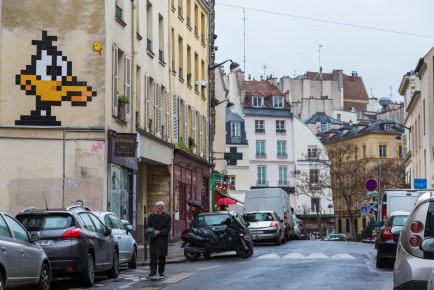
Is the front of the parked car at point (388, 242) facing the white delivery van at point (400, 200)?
yes

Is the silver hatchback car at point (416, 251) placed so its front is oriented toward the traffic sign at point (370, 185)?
yes

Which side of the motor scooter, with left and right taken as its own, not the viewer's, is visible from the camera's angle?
right

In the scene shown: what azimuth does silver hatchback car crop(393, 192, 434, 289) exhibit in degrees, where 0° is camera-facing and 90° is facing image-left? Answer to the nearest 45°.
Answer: approximately 180°

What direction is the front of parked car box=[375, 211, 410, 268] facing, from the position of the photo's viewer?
facing away from the viewer

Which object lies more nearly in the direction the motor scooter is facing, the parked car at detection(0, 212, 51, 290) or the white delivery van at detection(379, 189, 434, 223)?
the white delivery van

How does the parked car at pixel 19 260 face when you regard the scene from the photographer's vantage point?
facing away from the viewer and to the right of the viewer

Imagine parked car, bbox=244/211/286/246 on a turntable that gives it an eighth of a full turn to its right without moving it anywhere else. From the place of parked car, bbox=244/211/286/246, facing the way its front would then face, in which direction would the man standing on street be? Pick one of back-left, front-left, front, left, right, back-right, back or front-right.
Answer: back-right

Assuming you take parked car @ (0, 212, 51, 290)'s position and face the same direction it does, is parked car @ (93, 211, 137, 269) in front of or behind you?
in front

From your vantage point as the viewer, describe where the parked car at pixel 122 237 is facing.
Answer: facing away from the viewer and to the right of the viewer

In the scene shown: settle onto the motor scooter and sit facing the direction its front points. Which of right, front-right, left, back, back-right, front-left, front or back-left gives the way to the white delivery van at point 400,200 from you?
front

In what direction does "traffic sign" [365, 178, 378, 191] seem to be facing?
toward the camera

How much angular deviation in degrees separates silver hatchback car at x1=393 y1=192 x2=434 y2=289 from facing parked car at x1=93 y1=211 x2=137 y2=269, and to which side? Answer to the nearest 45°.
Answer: approximately 45° to its left
